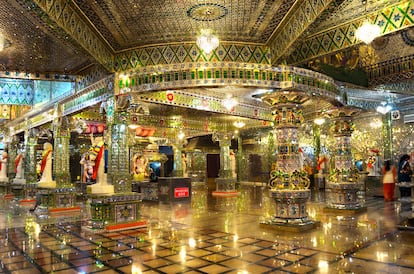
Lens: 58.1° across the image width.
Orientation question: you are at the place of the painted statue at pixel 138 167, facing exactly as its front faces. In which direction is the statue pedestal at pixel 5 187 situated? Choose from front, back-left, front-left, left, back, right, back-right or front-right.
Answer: right

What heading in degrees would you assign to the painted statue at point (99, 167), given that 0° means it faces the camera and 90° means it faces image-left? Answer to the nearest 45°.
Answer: approximately 45°

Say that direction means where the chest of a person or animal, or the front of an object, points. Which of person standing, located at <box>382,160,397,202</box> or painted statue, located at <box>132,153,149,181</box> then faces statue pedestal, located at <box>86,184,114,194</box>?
the painted statue

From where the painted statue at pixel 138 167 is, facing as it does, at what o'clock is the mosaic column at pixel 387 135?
The mosaic column is roughly at 10 o'clock from the painted statue.

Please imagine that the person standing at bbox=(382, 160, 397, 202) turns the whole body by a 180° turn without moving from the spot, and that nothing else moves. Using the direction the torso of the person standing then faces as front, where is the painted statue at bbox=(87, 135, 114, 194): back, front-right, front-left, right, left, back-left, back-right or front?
front-right

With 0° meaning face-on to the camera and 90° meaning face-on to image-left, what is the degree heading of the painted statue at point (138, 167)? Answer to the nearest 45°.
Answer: approximately 0°

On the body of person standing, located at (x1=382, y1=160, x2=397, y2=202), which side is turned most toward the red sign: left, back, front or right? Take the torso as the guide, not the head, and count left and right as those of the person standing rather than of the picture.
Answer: left

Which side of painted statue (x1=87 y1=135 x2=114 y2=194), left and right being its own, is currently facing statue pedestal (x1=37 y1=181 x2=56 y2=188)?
right
